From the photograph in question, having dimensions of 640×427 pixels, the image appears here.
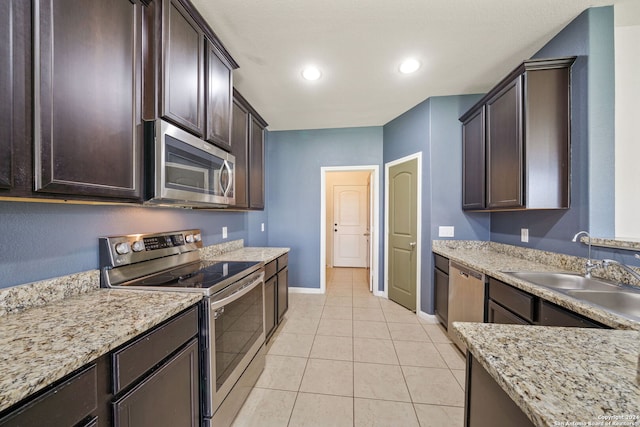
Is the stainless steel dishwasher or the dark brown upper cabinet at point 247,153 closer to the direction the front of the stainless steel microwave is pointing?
the stainless steel dishwasher

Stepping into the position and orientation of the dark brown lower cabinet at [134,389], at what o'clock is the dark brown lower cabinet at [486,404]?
the dark brown lower cabinet at [486,404] is roughly at 12 o'clock from the dark brown lower cabinet at [134,389].

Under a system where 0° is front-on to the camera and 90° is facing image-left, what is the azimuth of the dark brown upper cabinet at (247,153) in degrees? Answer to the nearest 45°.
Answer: approximately 270°

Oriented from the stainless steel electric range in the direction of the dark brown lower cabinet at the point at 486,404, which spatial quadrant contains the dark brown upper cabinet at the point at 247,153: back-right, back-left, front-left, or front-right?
back-left

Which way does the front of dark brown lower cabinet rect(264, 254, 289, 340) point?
to the viewer's right

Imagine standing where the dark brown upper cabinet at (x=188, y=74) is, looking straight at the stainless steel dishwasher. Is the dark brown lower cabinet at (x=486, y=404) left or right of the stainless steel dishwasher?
right

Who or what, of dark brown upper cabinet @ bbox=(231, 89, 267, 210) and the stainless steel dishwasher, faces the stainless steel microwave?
the stainless steel dishwasher

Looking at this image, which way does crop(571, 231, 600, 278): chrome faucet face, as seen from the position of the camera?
facing to the left of the viewer
